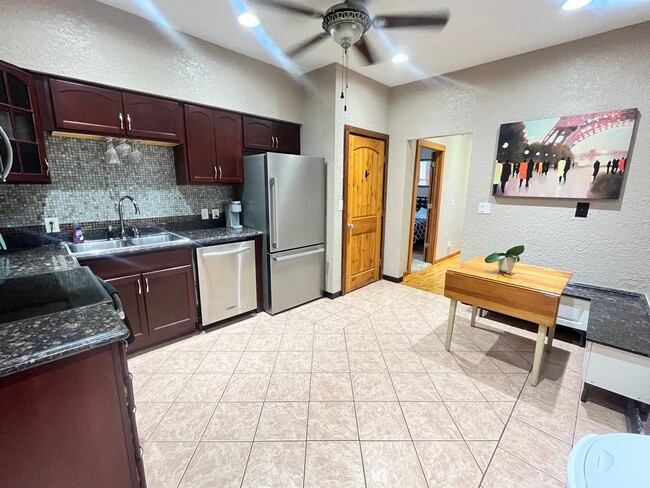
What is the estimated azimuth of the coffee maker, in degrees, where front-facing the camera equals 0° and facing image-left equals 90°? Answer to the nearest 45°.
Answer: approximately 315°

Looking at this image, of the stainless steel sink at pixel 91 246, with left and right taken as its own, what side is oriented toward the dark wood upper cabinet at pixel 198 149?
left

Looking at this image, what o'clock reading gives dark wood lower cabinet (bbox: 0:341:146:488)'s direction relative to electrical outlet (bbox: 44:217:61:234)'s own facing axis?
The dark wood lower cabinet is roughly at 12 o'clock from the electrical outlet.

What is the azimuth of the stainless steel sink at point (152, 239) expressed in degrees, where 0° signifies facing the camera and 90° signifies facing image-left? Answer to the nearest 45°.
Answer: approximately 0°

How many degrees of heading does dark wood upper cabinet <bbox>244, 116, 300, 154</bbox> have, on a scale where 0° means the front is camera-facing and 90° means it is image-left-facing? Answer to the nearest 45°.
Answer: approximately 315°

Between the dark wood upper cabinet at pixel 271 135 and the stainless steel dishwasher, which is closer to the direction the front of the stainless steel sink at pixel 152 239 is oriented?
the stainless steel dishwasher

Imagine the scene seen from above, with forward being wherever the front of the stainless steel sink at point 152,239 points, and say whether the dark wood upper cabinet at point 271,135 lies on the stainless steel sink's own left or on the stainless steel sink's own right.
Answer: on the stainless steel sink's own left

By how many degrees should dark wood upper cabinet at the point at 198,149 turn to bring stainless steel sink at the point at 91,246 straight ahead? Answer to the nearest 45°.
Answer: approximately 135° to its right
